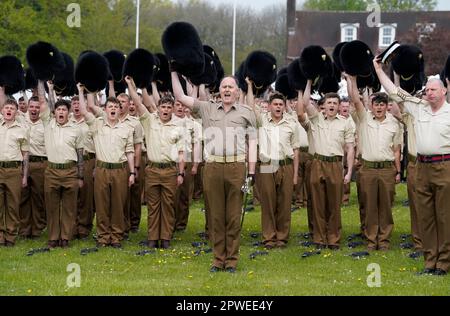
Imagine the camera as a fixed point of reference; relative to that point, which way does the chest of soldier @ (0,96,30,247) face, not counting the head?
toward the camera

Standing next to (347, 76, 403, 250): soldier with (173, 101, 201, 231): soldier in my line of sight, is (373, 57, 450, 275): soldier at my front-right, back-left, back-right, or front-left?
back-left

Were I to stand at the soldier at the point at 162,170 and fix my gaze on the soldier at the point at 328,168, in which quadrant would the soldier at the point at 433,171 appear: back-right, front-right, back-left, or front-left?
front-right

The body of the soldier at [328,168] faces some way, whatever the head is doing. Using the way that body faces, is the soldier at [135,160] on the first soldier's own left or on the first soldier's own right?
on the first soldier's own right

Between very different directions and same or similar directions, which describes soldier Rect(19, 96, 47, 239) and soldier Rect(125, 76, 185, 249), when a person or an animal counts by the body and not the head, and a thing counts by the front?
same or similar directions

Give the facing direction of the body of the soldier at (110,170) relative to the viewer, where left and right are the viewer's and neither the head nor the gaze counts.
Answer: facing the viewer

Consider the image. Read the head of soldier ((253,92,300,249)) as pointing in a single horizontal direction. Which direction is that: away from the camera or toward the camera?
toward the camera

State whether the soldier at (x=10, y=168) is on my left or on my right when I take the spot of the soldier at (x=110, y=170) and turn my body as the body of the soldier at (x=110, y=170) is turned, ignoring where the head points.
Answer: on my right

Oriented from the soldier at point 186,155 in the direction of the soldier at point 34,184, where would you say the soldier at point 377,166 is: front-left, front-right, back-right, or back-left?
back-left

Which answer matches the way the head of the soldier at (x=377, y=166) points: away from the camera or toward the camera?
toward the camera
